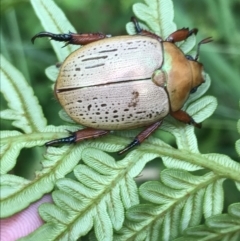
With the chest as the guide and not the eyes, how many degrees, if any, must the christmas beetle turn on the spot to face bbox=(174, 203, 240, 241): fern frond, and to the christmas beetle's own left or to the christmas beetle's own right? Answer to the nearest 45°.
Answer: approximately 90° to the christmas beetle's own right

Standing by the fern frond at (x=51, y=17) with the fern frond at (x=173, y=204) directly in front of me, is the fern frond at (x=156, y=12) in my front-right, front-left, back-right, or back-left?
front-left

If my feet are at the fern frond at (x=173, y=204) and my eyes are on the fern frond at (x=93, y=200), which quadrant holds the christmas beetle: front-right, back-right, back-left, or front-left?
front-right

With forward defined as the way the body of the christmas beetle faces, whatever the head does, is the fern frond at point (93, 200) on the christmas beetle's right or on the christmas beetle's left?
on the christmas beetle's right

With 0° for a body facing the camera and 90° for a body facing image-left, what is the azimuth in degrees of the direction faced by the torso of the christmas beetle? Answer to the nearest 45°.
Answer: approximately 270°

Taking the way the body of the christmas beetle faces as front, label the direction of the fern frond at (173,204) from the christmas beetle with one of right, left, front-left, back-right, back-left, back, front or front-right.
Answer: right
